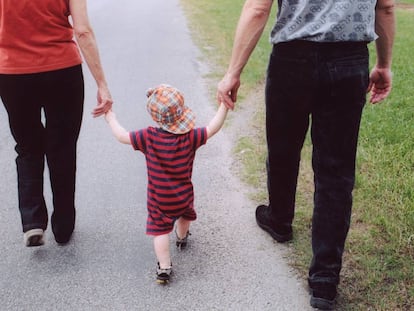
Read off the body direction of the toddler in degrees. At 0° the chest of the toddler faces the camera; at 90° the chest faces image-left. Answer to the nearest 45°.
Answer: approximately 180°
